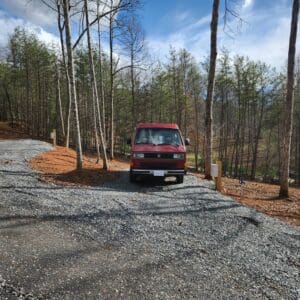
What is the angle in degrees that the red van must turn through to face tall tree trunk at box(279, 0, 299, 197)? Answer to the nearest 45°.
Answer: approximately 90° to its left

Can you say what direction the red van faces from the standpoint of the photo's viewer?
facing the viewer

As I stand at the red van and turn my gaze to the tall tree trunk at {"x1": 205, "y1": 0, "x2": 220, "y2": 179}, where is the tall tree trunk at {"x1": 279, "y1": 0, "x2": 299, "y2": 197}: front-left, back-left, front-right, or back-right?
front-right
